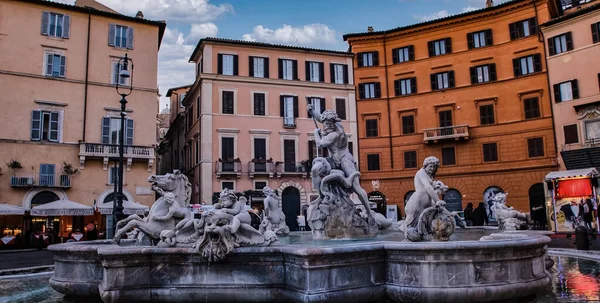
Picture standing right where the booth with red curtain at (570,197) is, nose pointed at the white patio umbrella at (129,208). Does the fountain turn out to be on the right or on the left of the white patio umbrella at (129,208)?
left

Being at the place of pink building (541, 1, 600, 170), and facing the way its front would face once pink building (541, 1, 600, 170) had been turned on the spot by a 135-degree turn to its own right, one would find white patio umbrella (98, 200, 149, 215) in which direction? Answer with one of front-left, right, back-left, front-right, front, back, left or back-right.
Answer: back-left

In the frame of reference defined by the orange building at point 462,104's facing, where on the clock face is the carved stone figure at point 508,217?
The carved stone figure is roughly at 12 o'clock from the orange building.

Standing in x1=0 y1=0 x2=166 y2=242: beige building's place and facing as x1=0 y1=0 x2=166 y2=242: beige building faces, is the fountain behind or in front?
in front

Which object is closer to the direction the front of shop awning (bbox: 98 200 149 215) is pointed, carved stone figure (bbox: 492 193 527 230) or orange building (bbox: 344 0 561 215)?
the carved stone figure

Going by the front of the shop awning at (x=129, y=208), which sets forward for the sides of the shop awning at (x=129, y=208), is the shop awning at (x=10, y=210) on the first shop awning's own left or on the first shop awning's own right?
on the first shop awning's own right

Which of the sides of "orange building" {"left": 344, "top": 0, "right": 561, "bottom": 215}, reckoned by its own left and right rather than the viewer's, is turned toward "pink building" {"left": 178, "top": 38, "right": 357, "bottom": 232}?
right

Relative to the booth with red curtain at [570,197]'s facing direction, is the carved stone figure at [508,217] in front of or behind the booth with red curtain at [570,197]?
in front

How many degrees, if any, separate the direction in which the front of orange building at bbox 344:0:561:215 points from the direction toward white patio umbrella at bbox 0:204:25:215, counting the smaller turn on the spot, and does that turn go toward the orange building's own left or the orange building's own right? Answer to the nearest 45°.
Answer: approximately 45° to the orange building's own right
